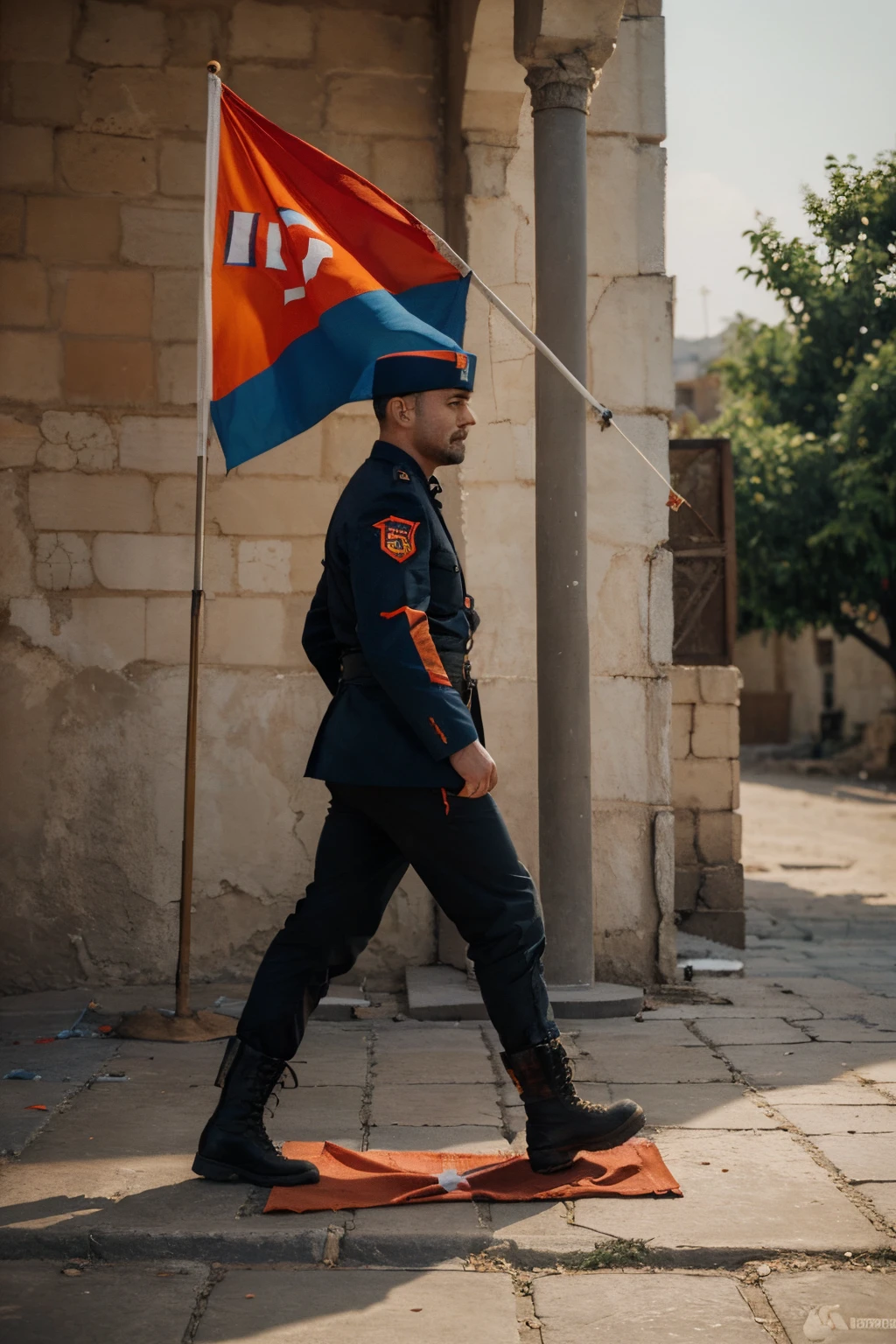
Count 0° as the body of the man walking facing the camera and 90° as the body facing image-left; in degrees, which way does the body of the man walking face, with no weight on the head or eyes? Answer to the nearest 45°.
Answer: approximately 270°

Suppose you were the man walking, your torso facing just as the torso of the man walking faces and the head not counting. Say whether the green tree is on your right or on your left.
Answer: on your left

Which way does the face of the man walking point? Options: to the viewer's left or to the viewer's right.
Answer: to the viewer's right
